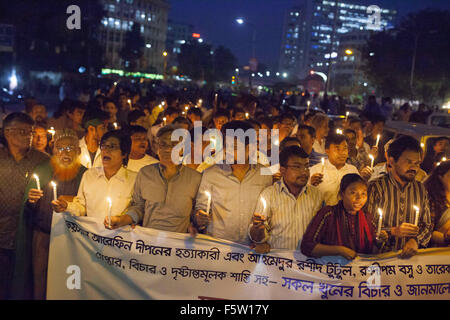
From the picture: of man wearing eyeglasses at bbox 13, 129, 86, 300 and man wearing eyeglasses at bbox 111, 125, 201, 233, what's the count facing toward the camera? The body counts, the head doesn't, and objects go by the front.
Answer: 2

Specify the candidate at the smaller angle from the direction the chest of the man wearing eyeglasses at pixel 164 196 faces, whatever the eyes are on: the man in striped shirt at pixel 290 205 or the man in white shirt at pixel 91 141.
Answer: the man in striped shirt

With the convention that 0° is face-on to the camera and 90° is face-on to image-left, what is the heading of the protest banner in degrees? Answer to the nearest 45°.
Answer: approximately 0°

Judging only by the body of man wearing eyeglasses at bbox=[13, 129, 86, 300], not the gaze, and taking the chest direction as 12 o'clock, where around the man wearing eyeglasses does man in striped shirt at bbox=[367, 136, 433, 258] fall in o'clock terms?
The man in striped shirt is roughly at 10 o'clock from the man wearing eyeglasses.

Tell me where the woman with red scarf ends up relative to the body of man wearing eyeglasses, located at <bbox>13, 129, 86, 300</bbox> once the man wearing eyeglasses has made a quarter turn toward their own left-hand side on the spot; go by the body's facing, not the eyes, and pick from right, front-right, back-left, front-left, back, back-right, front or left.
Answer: front-right

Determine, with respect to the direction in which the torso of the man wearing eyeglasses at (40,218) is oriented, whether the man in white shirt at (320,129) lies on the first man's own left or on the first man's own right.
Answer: on the first man's own left

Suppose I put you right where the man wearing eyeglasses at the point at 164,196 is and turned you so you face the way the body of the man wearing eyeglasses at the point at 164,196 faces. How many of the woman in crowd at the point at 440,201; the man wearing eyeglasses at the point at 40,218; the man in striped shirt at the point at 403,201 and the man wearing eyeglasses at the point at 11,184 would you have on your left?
2

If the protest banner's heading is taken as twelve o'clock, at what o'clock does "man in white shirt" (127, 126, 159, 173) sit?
The man in white shirt is roughly at 5 o'clock from the protest banner.

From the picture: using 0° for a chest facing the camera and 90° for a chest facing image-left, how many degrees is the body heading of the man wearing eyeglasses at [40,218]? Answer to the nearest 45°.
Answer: approximately 0°

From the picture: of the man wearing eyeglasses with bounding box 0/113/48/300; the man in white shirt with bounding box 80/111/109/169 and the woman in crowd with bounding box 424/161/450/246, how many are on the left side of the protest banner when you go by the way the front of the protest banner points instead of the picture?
1

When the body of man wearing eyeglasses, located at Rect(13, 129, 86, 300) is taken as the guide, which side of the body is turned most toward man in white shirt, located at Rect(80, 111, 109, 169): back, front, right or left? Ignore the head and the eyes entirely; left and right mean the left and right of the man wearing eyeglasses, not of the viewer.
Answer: back
